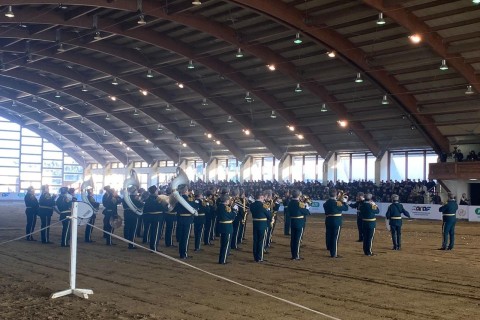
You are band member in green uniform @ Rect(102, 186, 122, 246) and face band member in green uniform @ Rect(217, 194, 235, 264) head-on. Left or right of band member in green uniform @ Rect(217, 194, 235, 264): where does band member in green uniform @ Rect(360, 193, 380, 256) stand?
left

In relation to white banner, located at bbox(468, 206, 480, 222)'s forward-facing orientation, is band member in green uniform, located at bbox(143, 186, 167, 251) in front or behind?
in front

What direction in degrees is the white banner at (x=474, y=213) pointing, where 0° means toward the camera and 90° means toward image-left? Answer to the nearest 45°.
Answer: approximately 0°
